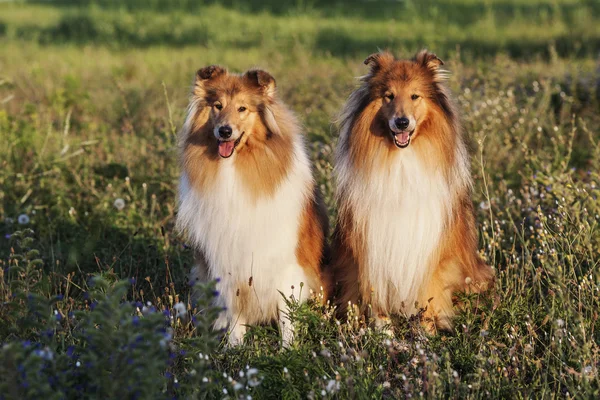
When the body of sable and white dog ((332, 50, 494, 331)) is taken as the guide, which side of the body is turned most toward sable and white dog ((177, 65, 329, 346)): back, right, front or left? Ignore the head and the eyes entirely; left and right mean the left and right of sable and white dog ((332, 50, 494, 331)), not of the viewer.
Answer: right

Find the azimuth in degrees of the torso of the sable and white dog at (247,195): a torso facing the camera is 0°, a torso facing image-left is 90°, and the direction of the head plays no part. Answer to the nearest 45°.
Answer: approximately 0°

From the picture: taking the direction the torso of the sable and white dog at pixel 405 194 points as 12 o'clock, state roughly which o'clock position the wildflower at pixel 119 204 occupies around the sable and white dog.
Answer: The wildflower is roughly at 4 o'clock from the sable and white dog.

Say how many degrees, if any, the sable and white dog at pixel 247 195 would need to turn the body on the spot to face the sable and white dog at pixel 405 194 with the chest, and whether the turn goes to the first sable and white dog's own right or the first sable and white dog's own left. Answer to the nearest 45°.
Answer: approximately 90° to the first sable and white dog's own left

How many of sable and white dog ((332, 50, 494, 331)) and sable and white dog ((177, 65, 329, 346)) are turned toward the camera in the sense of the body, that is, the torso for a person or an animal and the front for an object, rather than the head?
2

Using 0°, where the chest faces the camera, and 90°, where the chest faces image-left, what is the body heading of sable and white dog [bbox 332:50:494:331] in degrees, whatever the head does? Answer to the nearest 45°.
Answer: approximately 0°

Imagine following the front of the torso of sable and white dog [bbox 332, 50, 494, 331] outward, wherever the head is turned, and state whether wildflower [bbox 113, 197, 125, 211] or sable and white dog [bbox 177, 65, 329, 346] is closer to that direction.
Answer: the sable and white dog
